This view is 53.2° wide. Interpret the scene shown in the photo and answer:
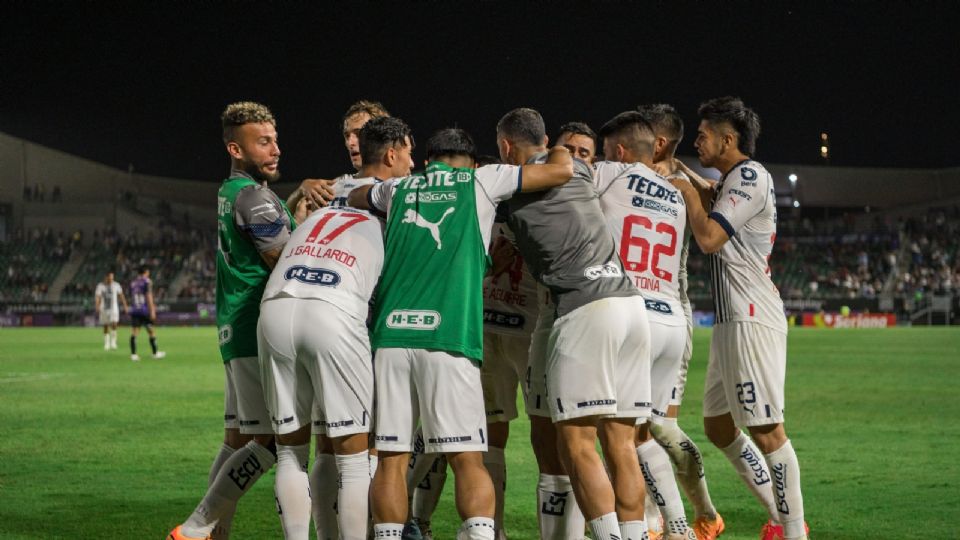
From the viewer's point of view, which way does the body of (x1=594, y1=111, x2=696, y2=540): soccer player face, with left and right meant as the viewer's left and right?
facing away from the viewer and to the left of the viewer

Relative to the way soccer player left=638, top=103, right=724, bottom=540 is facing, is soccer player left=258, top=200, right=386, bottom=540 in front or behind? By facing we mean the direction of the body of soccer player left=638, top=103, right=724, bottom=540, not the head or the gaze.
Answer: in front

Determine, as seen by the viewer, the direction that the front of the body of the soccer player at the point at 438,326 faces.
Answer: away from the camera

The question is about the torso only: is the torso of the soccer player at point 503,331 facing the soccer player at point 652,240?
no

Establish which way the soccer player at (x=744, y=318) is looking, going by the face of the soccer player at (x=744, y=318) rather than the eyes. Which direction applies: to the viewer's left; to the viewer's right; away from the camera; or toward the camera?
to the viewer's left

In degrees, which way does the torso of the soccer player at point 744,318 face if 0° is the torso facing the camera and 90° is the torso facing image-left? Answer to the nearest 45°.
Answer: approximately 90°

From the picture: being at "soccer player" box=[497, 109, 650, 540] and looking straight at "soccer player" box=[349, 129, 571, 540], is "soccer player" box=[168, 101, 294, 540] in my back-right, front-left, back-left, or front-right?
front-right

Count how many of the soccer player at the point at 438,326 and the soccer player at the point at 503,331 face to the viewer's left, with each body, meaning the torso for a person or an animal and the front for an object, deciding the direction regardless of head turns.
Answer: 0

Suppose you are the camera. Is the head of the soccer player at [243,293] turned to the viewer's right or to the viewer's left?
to the viewer's right

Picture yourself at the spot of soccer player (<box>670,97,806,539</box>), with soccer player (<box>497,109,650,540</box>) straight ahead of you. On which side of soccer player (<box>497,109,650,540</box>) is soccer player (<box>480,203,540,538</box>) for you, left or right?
right

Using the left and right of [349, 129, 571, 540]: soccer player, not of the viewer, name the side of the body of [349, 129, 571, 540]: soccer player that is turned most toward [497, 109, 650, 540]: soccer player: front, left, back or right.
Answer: right

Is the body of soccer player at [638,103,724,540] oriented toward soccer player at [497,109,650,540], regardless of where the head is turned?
no
